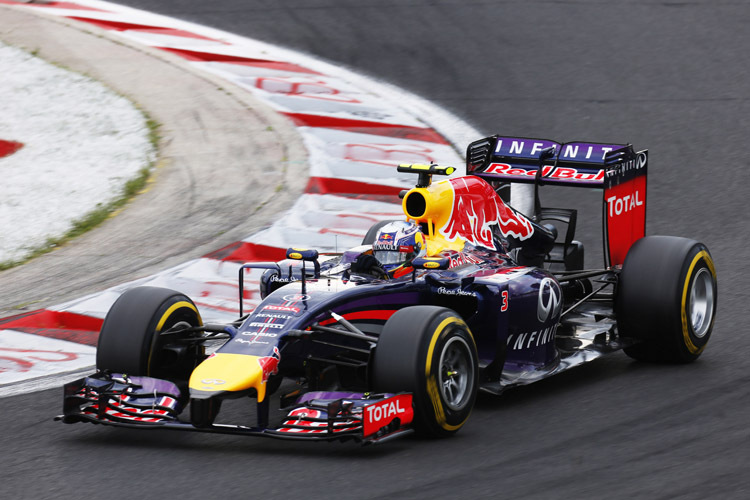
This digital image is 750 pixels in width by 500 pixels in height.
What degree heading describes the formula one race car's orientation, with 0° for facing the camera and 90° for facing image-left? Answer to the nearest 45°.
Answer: approximately 45°
